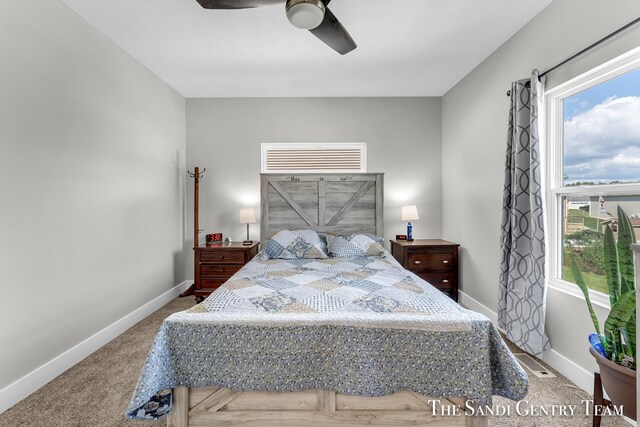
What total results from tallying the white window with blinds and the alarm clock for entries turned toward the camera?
2

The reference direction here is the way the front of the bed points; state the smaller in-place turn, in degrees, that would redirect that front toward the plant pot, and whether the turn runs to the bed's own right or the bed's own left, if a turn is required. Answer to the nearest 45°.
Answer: approximately 90° to the bed's own left

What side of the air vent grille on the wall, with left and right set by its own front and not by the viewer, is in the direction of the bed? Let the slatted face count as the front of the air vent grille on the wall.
front

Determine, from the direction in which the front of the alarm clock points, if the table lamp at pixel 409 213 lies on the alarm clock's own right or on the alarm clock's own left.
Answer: on the alarm clock's own left

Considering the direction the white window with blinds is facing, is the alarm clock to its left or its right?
on its right

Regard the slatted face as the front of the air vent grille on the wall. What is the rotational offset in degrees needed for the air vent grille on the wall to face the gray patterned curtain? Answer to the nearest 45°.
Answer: approximately 45° to its left

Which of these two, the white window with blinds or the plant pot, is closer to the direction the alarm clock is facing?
the plant pot

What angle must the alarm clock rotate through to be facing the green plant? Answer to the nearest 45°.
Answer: approximately 45° to its left

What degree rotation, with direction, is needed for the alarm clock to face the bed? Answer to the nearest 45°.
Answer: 0° — it already faces it

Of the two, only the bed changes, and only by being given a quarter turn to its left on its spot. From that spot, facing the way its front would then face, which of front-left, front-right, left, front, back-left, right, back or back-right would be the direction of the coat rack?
back-left

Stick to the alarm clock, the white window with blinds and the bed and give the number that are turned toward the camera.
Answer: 3

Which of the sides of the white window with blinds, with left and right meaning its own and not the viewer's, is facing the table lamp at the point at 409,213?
left

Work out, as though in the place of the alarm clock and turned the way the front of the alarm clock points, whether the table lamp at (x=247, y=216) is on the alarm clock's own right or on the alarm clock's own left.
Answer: on the alarm clock's own left
